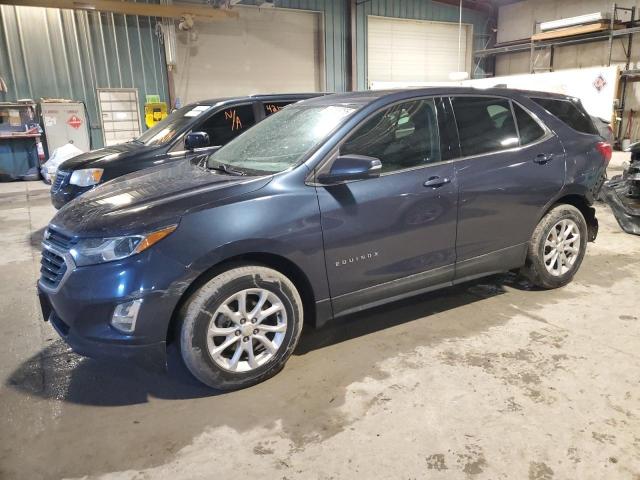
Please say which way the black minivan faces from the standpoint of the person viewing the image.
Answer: facing the viewer and to the left of the viewer

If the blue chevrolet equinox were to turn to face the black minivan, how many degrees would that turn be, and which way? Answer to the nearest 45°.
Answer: approximately 90° to its right

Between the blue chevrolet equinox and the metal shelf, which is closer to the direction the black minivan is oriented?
the blue chevrolet equinox

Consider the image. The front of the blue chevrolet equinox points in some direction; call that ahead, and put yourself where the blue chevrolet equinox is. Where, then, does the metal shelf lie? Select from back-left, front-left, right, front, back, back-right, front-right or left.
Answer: back

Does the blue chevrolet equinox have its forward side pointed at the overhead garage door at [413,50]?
no

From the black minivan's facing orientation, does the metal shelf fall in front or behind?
behind

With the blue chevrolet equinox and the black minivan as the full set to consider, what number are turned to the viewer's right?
0

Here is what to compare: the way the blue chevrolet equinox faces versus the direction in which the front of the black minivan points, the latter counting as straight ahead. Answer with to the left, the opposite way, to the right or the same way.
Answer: the same way

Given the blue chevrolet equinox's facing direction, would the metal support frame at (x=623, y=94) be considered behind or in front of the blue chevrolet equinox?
behind

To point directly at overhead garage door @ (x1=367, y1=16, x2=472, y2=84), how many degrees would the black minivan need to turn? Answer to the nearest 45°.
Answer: approximately 180°

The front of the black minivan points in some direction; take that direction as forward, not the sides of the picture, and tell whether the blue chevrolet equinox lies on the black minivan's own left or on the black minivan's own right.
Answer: on the black minivan's own left
